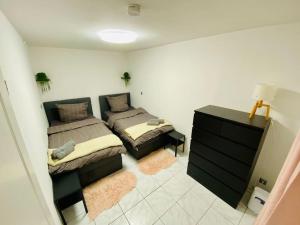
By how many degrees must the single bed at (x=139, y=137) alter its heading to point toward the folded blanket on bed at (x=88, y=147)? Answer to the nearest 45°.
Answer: approximately 90° to its right

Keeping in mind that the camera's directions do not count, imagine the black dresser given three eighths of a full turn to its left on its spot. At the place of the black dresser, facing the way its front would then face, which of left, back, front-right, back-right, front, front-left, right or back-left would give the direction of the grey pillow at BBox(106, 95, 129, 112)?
back

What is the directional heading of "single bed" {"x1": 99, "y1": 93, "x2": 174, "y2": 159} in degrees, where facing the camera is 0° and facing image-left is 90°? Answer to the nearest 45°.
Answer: approximately 315°

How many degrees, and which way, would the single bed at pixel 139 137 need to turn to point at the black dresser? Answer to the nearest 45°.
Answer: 0° — it already faces it

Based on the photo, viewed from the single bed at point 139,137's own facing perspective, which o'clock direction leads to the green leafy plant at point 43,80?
The green leafy plant is roughly at 5 o'clock from the single bed.

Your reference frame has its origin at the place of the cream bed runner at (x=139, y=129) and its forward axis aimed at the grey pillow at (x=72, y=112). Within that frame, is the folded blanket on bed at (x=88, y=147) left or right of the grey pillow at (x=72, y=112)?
left

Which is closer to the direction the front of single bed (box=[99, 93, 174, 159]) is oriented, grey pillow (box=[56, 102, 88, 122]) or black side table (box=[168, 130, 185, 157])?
the black side table

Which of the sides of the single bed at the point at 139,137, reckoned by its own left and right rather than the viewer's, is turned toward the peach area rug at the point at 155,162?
front

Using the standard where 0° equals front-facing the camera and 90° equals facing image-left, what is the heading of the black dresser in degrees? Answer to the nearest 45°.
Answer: approximately 45°

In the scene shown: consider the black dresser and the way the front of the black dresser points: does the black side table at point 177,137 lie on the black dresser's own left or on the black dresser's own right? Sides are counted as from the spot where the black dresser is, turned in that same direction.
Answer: on the black dresser's own right

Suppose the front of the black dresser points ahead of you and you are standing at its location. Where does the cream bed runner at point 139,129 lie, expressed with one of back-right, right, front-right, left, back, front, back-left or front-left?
front-right

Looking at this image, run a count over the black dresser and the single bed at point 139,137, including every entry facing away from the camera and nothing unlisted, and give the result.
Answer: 0
